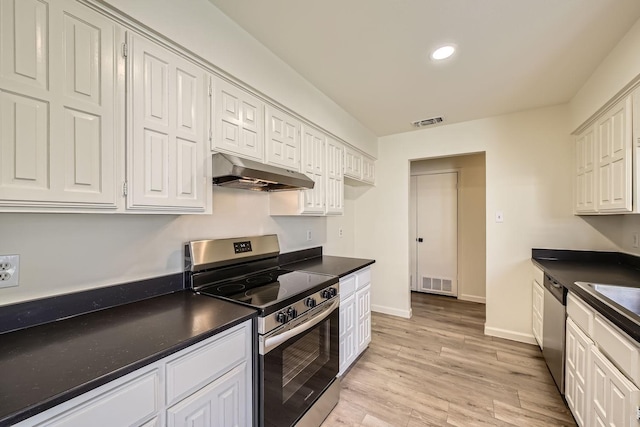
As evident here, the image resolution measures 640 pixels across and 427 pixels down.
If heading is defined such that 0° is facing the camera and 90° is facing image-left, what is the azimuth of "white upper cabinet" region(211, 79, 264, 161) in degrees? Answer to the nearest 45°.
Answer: approximately 315°

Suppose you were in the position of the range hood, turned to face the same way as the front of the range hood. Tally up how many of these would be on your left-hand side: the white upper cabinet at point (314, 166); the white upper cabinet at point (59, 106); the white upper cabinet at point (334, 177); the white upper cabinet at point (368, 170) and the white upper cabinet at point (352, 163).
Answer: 4

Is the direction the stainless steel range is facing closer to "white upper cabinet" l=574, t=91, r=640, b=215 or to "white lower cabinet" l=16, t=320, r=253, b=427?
the white upper cabinet

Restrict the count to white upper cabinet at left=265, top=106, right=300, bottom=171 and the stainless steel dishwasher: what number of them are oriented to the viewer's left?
1

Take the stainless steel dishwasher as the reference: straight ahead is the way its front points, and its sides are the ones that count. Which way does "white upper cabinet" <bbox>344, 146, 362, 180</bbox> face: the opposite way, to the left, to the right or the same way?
the opposite way

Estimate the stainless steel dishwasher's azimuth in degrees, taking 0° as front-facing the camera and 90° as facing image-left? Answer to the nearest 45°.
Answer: approximately 90°

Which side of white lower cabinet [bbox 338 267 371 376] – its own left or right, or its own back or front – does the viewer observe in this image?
right

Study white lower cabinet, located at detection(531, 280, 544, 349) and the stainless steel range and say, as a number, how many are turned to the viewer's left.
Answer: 1

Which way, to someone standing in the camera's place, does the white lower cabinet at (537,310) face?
facing to the left of the viewer
